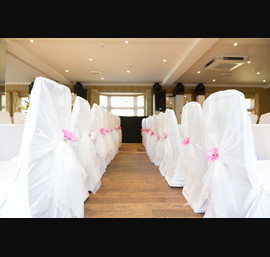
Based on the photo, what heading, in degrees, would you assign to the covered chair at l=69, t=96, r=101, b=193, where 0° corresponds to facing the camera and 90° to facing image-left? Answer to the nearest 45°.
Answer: approximately 135°

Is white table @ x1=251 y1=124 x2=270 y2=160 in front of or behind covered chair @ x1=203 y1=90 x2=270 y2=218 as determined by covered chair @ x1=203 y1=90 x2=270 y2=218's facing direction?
in front

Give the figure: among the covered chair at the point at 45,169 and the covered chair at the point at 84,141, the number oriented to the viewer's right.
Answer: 0

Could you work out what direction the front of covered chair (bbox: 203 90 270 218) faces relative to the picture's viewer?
facing away from the viewer and to the right of the viewer

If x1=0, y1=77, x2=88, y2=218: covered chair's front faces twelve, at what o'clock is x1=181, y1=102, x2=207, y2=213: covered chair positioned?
x1=181, y1=102, x2=207, y2=213: covered chair is roughly at 4 o'clock from x1=0, y1=77, x2=88, y2=218: covered chair.

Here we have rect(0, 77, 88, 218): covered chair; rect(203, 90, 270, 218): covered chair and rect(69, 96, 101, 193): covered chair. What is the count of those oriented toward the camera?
0

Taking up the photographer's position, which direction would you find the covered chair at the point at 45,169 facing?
facing away from the viewer and to the left of the viewer

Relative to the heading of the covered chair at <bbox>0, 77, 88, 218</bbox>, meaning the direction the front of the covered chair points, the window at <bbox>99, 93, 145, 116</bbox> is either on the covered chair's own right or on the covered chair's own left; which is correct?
on the covered chair's own right

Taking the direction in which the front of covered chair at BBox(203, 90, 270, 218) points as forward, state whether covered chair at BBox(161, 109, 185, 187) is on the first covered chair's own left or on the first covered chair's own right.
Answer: on the first covered chair's own left

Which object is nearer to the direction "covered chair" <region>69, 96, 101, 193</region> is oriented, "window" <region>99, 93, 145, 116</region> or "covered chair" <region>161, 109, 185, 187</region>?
the window

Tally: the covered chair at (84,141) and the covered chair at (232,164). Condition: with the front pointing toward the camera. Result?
0
